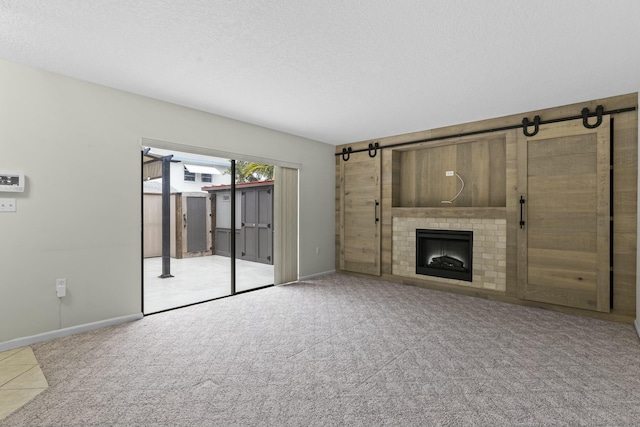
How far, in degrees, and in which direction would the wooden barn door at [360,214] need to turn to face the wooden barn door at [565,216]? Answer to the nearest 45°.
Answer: approximately 90° to its left

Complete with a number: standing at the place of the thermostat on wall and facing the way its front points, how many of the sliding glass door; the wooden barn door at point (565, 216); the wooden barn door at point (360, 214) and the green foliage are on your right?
0

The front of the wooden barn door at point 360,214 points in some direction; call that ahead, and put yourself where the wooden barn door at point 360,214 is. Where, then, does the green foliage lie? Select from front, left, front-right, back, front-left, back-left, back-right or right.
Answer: right

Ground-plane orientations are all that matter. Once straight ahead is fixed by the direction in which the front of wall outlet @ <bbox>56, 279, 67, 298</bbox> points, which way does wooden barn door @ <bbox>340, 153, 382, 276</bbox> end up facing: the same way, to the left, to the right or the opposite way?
to the right

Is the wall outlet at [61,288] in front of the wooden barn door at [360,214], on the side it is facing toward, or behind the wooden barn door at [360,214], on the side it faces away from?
in front

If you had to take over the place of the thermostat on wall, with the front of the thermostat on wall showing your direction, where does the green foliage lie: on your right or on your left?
on your left

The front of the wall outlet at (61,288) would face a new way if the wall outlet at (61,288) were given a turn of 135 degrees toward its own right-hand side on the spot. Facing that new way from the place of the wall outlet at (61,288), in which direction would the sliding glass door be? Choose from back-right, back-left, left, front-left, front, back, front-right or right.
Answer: right

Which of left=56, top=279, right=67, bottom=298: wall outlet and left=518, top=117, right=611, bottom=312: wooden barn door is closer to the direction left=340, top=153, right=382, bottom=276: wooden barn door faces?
the wall outlet

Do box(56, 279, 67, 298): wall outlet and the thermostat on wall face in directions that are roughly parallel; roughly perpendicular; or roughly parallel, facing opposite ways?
roughly parallel

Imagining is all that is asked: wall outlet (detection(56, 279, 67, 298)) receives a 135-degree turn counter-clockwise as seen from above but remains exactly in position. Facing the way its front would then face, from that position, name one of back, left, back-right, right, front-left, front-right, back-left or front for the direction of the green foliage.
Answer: front

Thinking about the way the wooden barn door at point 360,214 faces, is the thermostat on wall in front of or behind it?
in front

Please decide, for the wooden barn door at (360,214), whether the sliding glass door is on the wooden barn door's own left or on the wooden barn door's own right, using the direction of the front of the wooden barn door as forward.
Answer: on the wooden barn door's own right

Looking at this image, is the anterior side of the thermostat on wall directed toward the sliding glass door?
no
